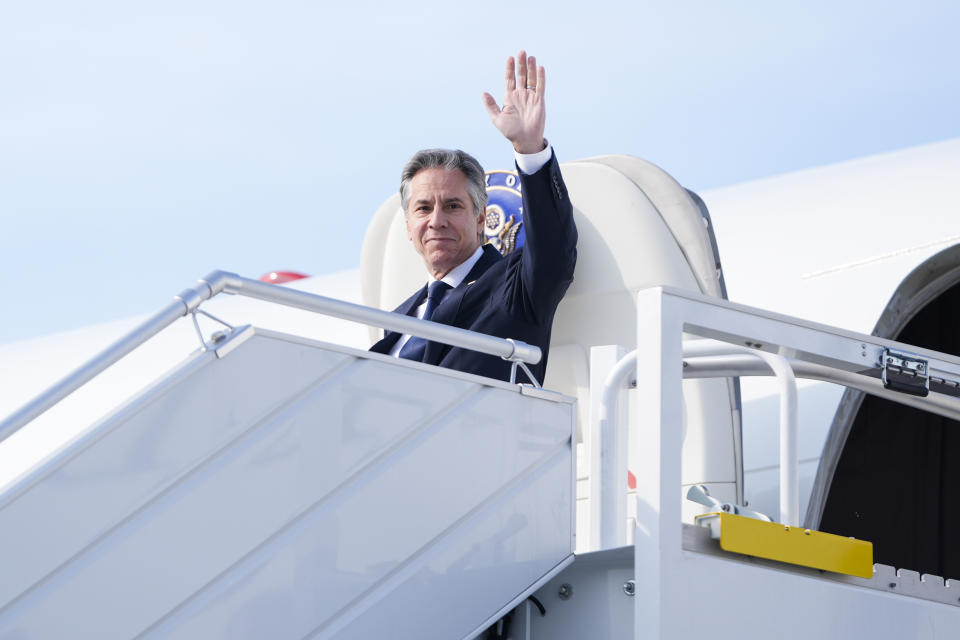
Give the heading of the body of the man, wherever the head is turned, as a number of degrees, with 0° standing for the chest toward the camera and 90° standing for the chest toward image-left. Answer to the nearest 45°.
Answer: approximately 45°
